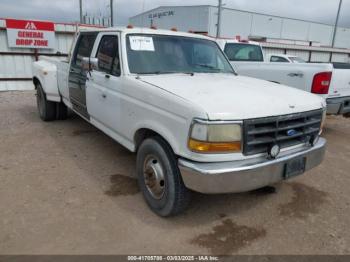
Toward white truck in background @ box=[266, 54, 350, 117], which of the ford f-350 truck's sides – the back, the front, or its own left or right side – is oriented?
left

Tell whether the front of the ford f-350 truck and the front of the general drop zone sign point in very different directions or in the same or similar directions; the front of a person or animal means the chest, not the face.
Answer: same or similar directions

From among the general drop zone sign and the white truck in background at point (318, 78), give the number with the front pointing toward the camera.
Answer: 1

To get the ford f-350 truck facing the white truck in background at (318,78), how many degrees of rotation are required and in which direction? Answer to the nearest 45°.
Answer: approximately 90° to its left

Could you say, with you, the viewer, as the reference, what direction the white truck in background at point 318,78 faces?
facing away from the viewer and to the left of the viewer

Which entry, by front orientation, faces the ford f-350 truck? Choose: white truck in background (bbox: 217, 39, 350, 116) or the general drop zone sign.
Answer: the general drop zone sign

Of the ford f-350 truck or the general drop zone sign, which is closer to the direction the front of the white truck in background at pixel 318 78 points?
the general drop zone sign

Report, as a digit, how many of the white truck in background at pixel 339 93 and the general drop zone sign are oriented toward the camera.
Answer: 1

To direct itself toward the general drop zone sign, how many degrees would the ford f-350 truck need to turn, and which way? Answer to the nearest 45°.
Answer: approximately 180°

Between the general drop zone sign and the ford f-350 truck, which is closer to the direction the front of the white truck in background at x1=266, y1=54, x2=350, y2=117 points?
the general drop zone sign

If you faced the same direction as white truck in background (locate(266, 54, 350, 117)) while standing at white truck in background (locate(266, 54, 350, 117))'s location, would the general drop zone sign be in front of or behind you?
in front

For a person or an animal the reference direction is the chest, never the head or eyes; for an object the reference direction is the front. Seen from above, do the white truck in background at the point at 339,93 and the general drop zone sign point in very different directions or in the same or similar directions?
very different directions

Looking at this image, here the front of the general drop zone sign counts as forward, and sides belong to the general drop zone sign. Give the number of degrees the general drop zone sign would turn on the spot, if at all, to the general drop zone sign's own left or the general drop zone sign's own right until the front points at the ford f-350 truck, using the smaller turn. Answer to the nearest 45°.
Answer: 0° — it already faces it

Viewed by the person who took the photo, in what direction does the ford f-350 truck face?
facing the viewer and to the right of the viewer

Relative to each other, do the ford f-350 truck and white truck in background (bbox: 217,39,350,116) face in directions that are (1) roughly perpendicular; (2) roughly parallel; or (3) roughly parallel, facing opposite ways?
roughly parallel, facing opposite ways

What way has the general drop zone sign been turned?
toward the camera

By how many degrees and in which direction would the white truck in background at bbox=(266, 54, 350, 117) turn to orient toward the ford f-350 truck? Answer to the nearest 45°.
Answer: approximately 90° to its left

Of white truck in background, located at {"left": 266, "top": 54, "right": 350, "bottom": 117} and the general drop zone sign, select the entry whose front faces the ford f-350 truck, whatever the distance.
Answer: the general drop zone sign
